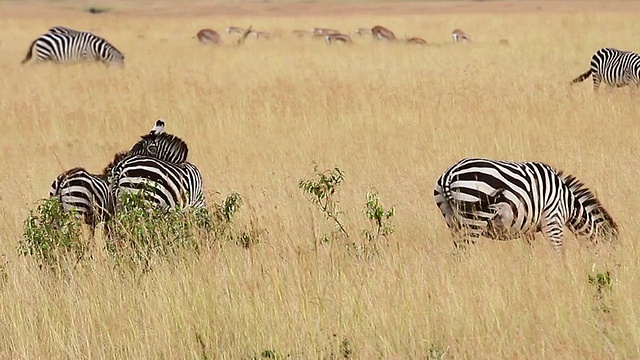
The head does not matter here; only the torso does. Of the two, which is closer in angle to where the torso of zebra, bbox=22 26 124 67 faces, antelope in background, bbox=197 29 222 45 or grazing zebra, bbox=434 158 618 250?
the antelope in background

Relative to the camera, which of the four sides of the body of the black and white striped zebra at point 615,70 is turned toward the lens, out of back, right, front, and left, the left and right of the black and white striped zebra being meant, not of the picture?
right

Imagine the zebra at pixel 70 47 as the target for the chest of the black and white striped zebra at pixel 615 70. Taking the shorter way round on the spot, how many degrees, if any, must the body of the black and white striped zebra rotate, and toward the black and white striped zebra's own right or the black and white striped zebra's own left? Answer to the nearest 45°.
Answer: approximately 180°

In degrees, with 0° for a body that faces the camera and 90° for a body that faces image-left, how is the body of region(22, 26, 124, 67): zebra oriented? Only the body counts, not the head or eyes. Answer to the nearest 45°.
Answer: approximately 270°

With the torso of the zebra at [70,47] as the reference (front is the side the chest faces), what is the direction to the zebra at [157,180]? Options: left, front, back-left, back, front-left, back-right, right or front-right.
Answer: right

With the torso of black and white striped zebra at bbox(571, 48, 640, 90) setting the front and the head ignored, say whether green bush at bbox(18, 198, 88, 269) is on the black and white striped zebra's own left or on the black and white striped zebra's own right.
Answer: on the black and white striped zebra's own right

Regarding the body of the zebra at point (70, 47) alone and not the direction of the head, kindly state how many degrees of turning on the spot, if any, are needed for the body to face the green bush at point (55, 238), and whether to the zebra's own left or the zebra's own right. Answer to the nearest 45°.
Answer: approximately 90° to the zebra's own right
